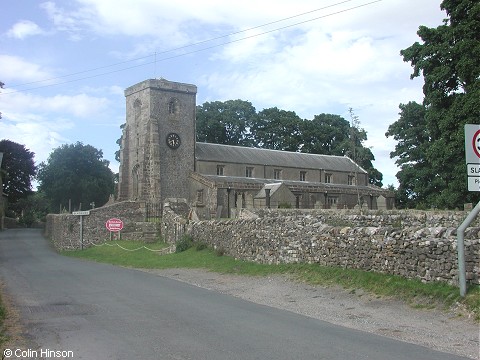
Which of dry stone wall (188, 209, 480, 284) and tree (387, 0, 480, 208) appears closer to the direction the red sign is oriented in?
the dry stone wall

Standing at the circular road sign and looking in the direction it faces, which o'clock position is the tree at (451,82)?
The tree is roughly at 6 o'clock from the circular road sign.

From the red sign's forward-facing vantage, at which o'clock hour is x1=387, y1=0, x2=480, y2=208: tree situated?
The tree is roughly at 10 o'clock from the red sign.

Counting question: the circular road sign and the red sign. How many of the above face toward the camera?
2

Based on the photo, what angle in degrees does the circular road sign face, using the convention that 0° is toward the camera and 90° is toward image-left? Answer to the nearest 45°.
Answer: approximately 0°

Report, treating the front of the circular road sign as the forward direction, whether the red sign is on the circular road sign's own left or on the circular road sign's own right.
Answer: on the circular road sign's own right

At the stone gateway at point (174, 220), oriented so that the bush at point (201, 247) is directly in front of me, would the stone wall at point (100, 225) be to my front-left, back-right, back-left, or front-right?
back-right

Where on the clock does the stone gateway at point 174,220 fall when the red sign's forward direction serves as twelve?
The stone gateway is roughly at 10 o'clock from the red sign.

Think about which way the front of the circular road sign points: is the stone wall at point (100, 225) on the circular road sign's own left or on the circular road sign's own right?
on the circular road sign's own right
